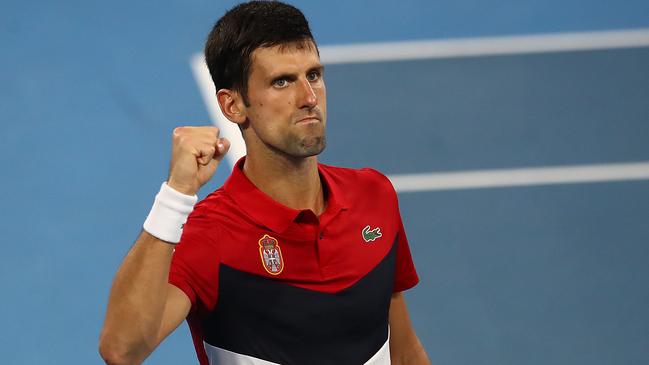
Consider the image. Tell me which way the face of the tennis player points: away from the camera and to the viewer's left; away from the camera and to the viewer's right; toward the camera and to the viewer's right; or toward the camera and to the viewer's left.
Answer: toward the camera and to the viewer's right

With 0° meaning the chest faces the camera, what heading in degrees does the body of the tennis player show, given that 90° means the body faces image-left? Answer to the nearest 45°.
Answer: approximately 315°
